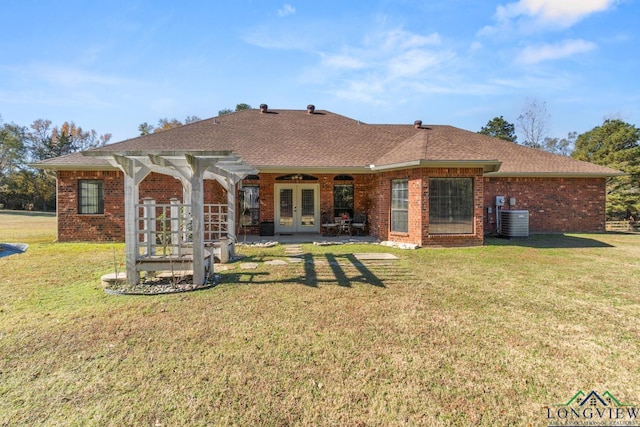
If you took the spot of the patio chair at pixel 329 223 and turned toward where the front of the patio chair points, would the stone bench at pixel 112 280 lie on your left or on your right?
on your right

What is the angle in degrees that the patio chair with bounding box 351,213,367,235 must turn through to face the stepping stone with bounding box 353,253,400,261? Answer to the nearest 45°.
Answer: approximately 45° to its left

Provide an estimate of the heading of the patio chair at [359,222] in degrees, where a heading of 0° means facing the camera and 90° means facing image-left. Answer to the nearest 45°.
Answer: approximately 45°

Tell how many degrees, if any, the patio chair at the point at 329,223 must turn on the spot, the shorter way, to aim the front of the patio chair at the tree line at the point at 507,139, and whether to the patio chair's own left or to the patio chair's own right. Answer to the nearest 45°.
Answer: approximately 90° to the patio chair's own left

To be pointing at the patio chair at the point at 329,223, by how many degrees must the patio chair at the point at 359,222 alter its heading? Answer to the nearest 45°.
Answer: approximately 45° to its right

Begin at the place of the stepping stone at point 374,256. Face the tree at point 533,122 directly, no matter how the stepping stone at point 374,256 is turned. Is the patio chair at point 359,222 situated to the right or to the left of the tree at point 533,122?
left

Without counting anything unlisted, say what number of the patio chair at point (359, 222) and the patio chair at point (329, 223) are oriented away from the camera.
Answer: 0

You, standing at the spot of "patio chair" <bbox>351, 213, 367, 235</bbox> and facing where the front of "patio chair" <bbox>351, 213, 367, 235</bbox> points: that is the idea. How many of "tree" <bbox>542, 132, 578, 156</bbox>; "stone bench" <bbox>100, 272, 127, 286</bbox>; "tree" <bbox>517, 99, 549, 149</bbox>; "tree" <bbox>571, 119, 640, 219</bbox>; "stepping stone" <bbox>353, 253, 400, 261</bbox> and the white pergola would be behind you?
3

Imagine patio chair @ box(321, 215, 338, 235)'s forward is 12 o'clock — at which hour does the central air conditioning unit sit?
The central air conditioning unit is roughly at 11 o'clock from the patio chair.

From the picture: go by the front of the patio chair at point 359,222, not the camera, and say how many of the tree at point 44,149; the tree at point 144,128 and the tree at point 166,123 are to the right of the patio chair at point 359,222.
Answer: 3

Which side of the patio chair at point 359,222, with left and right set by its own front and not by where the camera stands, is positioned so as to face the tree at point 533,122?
back
